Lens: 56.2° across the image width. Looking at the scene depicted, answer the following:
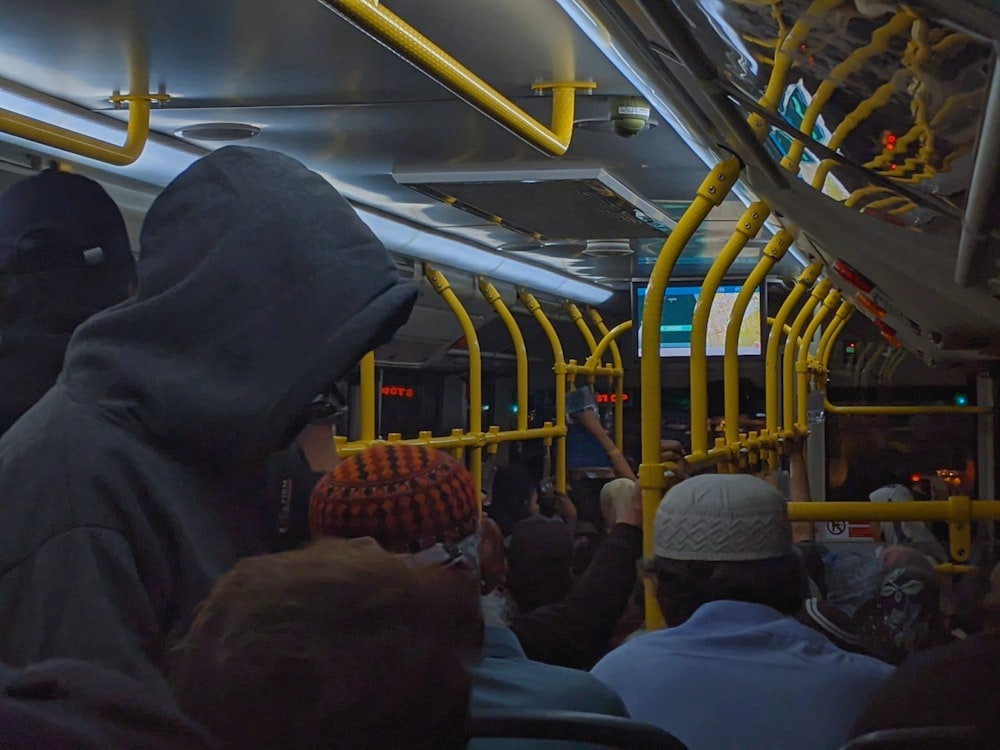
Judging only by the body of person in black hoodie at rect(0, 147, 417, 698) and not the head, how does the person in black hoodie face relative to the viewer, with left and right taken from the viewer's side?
facing to the right of the viewer

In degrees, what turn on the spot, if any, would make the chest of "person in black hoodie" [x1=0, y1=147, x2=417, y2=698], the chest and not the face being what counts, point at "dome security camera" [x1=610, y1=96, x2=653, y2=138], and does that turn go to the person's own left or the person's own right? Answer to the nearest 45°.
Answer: approximately 45° to the person's own left
